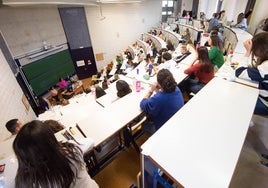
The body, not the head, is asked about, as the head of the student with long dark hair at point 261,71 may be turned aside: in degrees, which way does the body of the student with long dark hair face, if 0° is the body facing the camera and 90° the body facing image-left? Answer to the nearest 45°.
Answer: approximately 90°

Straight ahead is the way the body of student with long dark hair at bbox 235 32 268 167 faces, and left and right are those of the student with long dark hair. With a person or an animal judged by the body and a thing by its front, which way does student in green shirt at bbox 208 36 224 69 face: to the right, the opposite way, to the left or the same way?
the same way

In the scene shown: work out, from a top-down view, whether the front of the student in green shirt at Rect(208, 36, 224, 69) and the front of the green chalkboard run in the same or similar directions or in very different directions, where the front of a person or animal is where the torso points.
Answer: very different directions

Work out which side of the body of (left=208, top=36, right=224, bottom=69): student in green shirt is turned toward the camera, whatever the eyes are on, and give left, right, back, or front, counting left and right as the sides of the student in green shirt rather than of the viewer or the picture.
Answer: left

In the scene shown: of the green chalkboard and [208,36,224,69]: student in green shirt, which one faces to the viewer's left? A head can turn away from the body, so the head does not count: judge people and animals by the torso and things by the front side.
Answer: the student in green shirt

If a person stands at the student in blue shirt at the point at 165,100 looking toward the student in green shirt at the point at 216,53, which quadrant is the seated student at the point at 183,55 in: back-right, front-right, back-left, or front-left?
front-left

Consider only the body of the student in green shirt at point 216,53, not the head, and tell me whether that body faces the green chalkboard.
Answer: yes

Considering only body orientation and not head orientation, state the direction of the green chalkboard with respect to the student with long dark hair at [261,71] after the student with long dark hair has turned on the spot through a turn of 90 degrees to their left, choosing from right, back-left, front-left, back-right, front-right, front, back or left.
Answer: right

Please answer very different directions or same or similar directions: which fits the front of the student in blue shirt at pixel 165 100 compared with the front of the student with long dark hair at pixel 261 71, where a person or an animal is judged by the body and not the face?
same or similar directions

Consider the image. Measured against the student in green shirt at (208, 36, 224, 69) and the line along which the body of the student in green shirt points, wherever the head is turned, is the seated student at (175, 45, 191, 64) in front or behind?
in front

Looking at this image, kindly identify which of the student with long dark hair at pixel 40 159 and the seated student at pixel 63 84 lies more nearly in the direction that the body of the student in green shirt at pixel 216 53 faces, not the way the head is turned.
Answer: the seated student

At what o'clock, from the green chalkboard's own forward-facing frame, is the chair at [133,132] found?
The chair is roughly at 1 o'clock from the green chalkboard.

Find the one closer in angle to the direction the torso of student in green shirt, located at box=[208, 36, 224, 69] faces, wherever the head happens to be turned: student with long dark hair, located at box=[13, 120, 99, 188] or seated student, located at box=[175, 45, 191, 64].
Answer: the seated student

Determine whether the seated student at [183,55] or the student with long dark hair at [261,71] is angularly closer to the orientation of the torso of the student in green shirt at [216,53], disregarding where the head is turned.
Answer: the seated student

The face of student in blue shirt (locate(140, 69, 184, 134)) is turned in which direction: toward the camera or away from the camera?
away from the camera

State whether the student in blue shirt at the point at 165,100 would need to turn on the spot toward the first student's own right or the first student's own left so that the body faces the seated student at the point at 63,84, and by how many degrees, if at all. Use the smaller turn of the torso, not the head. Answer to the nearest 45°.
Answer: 0° — they already face them
